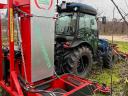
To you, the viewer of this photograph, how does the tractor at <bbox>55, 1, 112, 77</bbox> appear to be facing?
facing away from the viewer and to the right of the viewer
